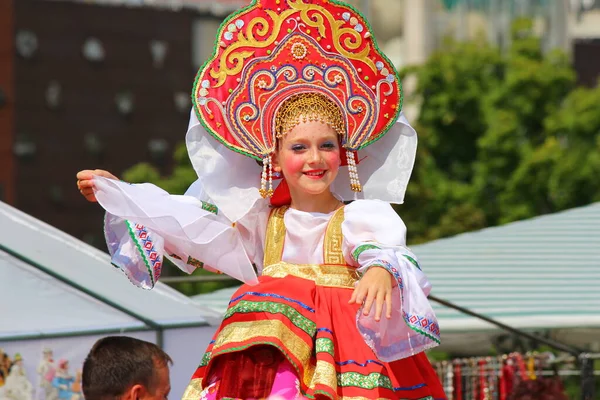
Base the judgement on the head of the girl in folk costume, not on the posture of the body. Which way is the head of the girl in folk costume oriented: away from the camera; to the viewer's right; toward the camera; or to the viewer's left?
toward the camera

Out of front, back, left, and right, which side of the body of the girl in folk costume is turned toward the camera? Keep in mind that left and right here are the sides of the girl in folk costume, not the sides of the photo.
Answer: front

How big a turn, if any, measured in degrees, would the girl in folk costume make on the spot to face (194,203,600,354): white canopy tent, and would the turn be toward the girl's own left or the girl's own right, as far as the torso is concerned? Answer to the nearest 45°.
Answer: approximately 135° to the girl's own left

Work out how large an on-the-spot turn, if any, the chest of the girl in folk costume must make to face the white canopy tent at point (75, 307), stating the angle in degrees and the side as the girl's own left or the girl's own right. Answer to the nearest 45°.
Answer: approximately 135° to the girl's own right

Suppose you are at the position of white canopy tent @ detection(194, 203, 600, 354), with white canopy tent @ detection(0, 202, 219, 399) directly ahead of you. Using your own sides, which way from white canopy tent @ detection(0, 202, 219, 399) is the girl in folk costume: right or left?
left
